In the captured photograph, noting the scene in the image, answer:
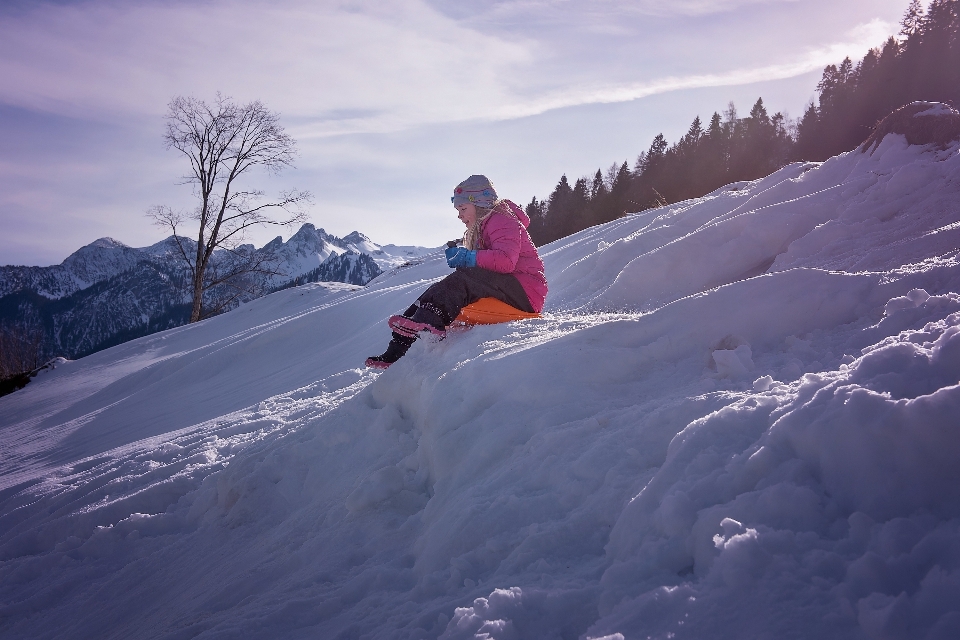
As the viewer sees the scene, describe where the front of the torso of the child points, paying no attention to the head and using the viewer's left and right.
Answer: facing to the left of the viewer

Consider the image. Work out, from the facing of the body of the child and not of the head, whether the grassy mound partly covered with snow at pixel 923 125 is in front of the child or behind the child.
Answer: behind

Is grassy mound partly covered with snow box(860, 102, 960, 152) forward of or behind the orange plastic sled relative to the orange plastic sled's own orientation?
behind

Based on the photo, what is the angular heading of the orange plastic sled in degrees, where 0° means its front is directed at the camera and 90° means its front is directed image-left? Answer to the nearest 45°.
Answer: approximately 90°
